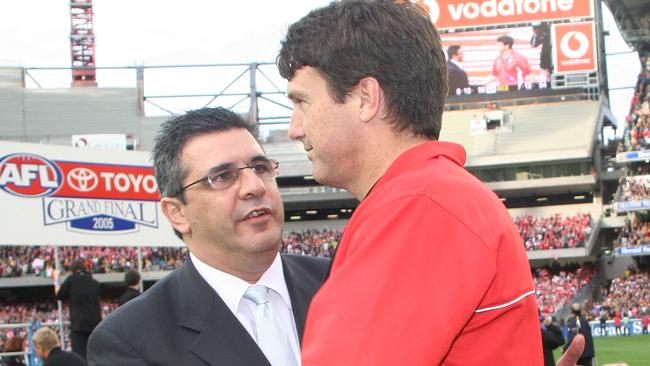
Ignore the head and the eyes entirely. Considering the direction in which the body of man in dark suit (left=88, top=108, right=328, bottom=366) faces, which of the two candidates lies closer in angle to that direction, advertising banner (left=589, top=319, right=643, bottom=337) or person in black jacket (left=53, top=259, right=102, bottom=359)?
the advertising banner

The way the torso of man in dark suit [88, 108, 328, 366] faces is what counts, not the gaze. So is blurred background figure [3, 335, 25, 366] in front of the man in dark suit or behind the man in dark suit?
behind

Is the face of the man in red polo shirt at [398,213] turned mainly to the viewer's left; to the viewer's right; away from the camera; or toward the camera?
to the viewer's left

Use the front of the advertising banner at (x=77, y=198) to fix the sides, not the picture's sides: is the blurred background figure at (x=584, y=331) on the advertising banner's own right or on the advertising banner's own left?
on the advertising banner's own left

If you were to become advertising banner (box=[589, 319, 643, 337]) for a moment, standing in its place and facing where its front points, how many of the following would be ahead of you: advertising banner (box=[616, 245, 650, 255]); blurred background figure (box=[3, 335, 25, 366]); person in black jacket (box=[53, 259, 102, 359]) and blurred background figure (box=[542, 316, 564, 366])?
3

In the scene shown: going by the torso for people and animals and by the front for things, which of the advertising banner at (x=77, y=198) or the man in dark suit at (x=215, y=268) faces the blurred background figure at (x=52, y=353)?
the advertising banner

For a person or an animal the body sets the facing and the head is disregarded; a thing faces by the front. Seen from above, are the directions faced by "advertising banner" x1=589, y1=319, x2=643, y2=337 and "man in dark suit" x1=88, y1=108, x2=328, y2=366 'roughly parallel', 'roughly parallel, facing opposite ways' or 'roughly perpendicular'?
roughly perpendicular

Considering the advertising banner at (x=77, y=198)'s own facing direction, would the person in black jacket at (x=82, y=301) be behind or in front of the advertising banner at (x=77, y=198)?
in front

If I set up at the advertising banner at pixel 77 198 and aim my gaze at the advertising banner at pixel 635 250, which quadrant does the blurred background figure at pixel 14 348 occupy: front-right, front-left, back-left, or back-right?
back-right

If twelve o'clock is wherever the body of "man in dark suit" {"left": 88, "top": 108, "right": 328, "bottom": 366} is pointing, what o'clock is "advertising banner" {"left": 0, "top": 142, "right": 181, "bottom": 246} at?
The advertising banner is roughly at 7 o'clock from the man in dark suit.

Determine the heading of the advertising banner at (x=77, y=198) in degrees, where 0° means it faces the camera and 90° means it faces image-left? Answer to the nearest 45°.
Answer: approximately 0°

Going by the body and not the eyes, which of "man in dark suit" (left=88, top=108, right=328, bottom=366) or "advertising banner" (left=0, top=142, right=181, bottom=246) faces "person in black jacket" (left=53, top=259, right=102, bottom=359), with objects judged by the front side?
the advertising banner

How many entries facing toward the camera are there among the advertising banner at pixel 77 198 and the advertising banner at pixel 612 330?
2

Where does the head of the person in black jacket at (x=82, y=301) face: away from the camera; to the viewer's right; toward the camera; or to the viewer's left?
away from the camera
